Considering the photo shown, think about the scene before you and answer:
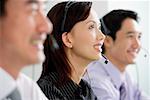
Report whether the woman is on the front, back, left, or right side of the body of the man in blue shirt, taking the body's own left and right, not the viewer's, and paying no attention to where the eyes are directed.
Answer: right

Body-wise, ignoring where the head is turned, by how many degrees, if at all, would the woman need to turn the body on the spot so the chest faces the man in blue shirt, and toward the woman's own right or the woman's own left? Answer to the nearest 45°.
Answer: approximately 45° to the woman's own left

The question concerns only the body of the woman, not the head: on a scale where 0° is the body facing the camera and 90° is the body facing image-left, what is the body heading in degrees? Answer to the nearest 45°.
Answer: approximately 270°

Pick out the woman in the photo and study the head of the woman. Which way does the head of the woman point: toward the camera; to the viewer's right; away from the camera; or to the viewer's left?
to the viewer's right

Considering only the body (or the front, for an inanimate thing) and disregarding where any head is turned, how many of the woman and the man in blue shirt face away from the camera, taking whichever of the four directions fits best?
0
